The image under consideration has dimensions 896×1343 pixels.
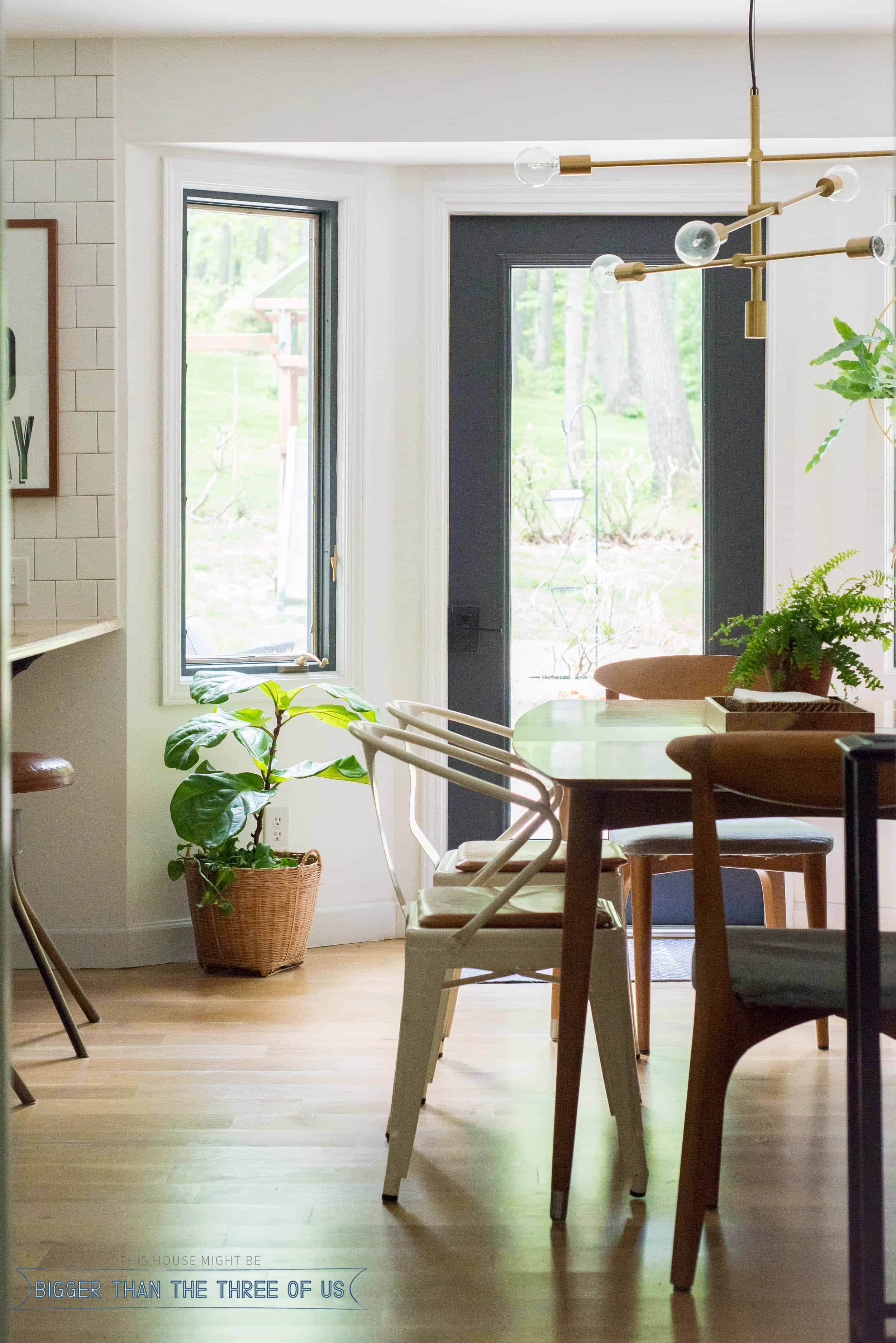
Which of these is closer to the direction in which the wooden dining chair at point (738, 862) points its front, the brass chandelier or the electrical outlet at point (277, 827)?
the brass chandelier

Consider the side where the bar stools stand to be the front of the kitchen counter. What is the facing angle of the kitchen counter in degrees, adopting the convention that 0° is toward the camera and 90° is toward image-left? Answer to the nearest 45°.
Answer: approximately 315°

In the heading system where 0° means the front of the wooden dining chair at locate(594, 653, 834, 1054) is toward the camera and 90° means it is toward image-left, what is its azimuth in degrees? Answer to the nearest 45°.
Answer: approximately 0°

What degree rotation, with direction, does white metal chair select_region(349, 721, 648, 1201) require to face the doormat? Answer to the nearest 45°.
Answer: approximately 90° to its left

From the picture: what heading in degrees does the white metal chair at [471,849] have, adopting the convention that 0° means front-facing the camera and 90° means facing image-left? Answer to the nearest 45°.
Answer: approximately 270°

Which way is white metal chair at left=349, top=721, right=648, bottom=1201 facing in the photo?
to the viewer's right
